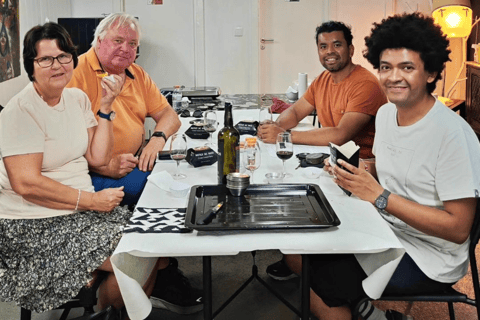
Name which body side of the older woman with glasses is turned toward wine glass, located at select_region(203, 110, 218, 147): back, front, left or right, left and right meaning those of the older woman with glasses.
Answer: left

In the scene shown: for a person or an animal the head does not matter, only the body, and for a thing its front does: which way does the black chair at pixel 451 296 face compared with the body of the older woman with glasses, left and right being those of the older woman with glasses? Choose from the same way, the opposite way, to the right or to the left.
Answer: the opposite way

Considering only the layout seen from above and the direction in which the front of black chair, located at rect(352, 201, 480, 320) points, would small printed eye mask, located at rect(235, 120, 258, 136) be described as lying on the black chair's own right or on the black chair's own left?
on the black chair's own right

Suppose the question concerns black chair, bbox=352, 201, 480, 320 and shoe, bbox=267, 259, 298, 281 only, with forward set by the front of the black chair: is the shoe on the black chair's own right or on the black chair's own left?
on the black chair's own right

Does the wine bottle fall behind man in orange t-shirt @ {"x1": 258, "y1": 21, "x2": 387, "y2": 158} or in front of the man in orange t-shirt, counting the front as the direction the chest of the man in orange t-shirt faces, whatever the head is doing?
in front

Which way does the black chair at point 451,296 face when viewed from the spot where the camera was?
facing to the left of the viewer

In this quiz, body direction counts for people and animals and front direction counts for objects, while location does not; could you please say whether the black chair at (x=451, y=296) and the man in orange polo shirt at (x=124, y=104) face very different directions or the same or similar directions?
very different directions

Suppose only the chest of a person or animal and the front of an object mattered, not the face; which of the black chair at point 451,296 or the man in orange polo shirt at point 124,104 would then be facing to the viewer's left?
the black chair

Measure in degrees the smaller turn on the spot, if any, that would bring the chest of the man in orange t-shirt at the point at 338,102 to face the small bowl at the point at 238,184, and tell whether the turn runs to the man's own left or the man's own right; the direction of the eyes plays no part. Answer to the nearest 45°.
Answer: approximately 45° to the man's own left

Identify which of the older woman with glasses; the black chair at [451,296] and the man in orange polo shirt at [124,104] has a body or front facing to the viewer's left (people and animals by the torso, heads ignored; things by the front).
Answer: the black chair

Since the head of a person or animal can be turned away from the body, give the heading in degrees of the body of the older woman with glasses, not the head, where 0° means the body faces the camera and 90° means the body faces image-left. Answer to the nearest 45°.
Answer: approximately 315°
